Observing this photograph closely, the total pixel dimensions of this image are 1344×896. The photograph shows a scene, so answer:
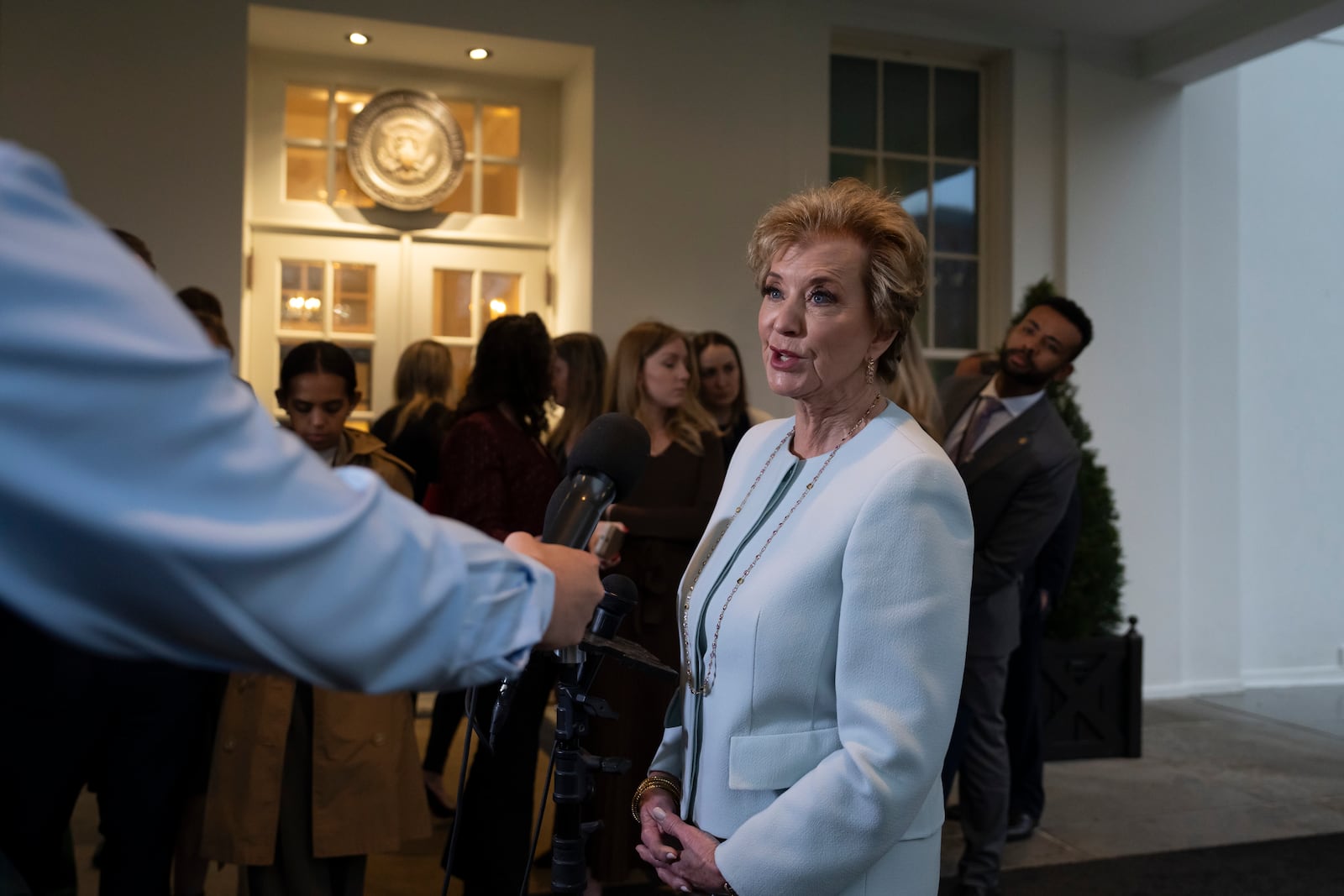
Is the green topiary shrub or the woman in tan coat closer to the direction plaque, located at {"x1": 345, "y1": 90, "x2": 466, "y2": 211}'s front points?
the woman in tan coat

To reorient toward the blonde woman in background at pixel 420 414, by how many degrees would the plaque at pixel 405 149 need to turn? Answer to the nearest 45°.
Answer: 0° — it already faces them

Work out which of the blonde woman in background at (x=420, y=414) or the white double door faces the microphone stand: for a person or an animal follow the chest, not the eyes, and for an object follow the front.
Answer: the white double door

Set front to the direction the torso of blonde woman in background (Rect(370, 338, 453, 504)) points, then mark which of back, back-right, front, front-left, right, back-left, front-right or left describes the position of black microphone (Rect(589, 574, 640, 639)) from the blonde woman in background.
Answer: back

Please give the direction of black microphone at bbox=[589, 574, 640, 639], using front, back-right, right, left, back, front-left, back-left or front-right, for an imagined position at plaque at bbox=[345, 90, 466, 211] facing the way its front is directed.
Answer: front

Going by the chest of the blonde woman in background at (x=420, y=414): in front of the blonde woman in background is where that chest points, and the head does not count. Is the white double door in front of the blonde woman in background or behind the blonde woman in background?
in front

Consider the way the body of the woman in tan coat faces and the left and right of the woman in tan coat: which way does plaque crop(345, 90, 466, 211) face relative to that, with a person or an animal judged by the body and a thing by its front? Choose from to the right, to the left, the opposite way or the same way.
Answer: the same way

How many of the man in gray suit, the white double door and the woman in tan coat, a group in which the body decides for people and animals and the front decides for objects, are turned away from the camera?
0

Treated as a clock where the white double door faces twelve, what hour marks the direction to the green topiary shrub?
The green topiary shrub is roughly at 10 o'clock from the white double door.

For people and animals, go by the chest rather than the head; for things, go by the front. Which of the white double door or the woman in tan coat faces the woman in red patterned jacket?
the white double door

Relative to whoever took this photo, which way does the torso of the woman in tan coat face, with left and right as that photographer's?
facing the viewer

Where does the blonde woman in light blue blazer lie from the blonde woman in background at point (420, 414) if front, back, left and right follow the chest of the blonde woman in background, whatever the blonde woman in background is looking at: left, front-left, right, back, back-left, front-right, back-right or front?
back
